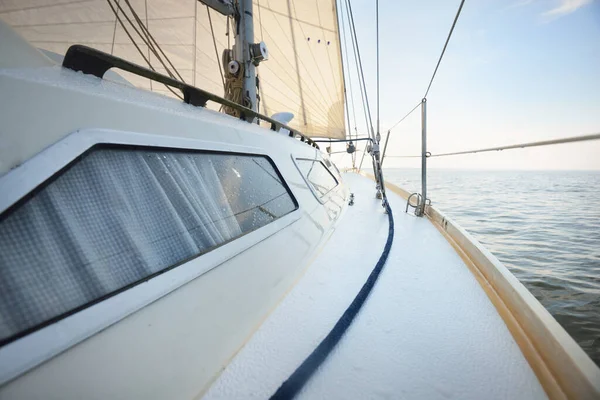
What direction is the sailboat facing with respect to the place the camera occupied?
facing away from the viewer
